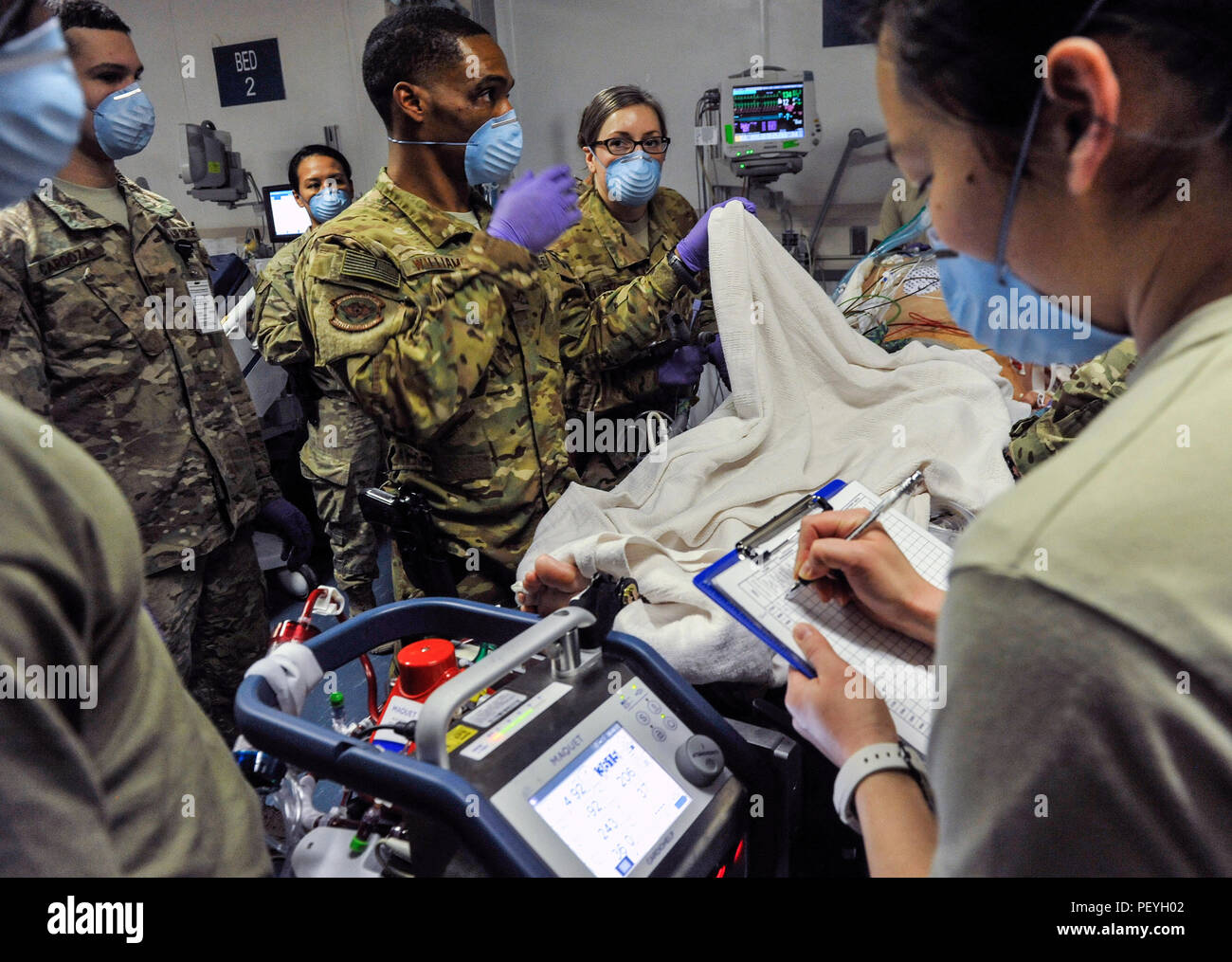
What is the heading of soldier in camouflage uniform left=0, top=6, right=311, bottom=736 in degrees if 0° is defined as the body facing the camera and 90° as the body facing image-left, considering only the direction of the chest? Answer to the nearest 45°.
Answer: approximately 315°

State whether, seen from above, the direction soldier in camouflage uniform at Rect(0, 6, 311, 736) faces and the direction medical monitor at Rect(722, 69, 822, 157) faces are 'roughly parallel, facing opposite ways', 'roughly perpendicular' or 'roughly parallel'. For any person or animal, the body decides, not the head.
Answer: roughly perpendicular

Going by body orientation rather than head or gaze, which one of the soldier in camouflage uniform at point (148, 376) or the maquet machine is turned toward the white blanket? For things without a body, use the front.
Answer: the soldier in camouflage uniform

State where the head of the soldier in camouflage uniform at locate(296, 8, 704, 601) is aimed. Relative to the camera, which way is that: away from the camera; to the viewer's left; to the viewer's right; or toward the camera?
to the viewer's right

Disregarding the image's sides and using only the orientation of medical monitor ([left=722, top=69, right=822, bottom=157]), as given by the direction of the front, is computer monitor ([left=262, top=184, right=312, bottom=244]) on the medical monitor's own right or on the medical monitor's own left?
on the medical monitor's own right

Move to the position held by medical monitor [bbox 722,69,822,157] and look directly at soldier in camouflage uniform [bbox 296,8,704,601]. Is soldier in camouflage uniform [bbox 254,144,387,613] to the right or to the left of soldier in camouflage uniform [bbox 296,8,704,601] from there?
right

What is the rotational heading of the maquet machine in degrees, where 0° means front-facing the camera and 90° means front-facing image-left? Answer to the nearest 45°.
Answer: approximately 315°
